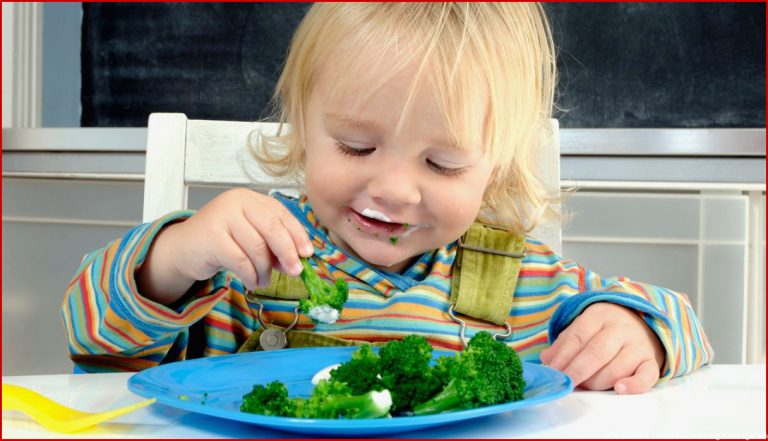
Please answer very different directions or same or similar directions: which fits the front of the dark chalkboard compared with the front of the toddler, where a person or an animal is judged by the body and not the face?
same or similar directions

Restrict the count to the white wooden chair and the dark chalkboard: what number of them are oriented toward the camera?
2

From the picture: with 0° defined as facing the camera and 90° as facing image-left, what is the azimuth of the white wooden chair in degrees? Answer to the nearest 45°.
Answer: approximately 0°

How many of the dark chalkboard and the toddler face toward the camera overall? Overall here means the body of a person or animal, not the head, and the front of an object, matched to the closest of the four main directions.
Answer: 2

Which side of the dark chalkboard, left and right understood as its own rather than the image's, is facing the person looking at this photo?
front

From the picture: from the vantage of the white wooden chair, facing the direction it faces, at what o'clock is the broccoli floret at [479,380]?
The broccoli floret is roughly at 11 o'clock from the white wooden chair.

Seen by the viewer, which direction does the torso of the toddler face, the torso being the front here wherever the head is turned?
toward the camera

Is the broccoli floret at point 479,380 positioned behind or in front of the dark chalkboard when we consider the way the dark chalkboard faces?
in front

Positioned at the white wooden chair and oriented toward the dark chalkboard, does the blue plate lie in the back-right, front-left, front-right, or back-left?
back-right

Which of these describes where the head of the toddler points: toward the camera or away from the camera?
toward the camera
